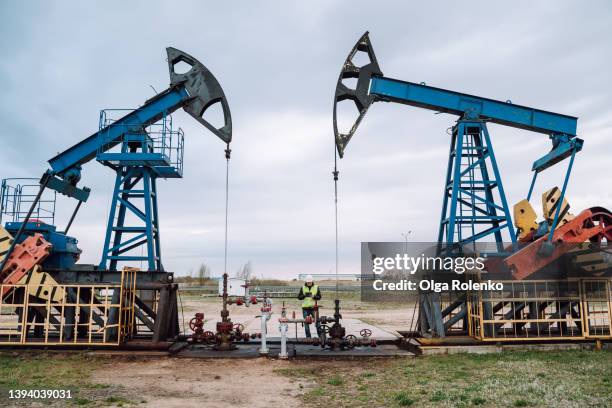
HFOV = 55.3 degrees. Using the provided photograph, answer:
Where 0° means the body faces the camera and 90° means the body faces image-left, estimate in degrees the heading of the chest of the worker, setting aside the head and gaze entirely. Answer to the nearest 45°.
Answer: approximately 0°
